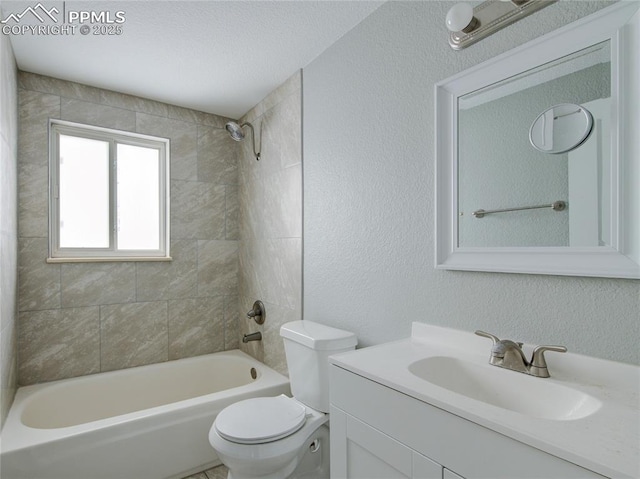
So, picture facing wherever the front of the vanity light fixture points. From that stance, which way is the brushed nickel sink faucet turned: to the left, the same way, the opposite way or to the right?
the same way

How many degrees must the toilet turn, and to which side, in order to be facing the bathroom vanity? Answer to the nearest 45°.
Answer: approximately 90° to its left

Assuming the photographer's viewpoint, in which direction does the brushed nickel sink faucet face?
facing the viewer and to the left of the viewer

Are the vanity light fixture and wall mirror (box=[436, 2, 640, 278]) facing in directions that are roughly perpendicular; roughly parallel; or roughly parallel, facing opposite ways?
roughly parallel

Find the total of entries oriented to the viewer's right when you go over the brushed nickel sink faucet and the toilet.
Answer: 0

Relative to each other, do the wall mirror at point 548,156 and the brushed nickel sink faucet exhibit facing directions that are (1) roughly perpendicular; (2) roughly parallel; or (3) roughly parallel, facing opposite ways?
roughly parallel

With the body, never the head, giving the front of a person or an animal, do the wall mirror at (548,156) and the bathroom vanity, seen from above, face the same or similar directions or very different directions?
same or similar directions

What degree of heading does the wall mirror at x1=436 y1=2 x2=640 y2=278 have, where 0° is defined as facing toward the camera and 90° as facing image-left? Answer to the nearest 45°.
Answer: approximately 45°

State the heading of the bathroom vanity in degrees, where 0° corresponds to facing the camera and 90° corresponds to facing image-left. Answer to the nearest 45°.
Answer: approximately 45°

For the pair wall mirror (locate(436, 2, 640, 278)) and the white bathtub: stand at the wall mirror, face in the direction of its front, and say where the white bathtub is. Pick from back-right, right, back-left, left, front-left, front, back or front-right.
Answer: front-right
